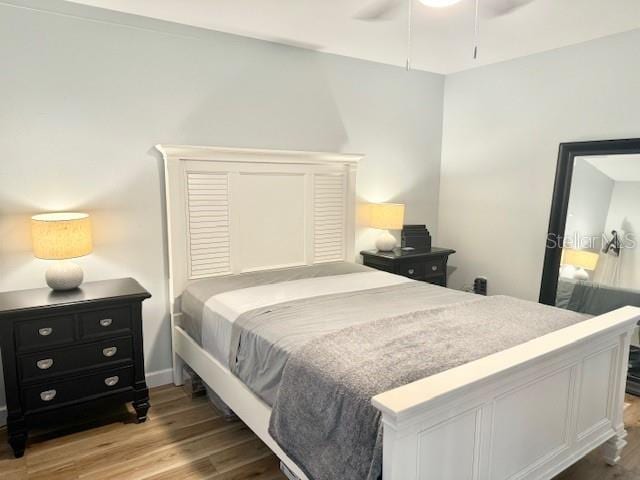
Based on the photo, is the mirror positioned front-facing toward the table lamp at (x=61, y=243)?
yes

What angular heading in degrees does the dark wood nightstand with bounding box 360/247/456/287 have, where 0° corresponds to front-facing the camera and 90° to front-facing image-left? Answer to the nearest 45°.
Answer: approximately 315°

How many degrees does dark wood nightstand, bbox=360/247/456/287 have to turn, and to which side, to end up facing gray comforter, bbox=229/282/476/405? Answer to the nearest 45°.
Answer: approximately 45° to its right

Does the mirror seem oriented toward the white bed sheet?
yes

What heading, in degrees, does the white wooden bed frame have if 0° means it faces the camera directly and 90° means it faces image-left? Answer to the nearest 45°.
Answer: approximately 315°

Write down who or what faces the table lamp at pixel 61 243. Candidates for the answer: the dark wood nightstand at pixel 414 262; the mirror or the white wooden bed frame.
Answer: the mirror

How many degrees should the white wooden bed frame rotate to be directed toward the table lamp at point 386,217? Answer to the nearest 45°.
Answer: approximately 135° to its left

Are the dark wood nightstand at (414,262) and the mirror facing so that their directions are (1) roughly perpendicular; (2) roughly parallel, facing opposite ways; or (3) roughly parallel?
roughly perpendicular
